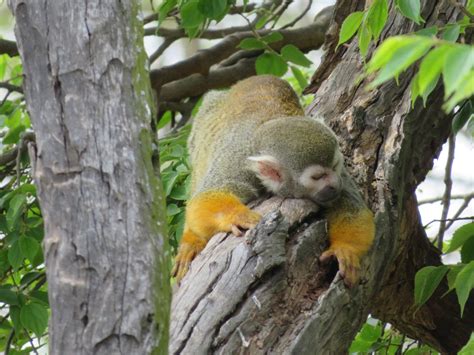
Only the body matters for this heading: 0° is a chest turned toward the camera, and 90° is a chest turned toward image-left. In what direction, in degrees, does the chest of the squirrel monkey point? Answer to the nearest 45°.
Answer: approximately 315°

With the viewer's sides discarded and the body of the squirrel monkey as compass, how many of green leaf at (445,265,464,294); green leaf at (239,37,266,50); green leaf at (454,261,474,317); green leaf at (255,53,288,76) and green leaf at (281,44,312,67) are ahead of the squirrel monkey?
2

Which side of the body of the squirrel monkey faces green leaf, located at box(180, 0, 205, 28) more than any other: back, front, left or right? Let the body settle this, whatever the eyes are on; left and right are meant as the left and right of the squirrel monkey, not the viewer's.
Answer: back

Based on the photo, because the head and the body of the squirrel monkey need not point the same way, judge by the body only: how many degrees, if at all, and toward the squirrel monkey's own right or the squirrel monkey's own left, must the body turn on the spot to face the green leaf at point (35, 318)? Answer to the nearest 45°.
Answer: approximately 135° to the squirrel monkey's own right

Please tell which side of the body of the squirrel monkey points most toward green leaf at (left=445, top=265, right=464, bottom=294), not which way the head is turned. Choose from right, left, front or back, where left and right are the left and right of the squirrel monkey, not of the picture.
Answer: front

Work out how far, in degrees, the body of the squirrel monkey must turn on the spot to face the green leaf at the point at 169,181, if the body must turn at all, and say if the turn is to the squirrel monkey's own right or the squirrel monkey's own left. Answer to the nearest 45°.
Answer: approximately 180°

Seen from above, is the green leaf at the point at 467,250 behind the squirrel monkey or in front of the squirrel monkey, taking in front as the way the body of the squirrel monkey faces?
in front

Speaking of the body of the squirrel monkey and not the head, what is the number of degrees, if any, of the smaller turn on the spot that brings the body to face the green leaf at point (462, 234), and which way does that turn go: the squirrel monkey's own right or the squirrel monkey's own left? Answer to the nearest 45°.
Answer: approximately 45° to the squirrel monkey's own left

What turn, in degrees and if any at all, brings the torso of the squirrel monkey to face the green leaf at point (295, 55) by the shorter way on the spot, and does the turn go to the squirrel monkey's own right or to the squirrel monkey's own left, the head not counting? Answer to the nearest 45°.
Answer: approximately 135° to the squirrel monkey's own left

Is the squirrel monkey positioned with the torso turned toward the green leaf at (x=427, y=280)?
yes

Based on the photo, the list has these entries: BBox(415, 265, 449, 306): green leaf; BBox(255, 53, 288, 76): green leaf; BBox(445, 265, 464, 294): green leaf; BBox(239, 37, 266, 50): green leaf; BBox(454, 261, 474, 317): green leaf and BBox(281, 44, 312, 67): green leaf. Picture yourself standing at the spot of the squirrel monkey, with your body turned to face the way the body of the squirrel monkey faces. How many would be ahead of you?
3

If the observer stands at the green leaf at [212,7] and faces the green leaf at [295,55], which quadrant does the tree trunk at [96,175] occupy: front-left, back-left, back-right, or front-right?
back-right

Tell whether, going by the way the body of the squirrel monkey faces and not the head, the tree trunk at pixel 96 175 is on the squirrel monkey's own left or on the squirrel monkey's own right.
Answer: on the squirrel monkey's own right

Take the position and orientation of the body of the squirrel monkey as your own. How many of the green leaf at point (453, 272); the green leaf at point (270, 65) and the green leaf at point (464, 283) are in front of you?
2

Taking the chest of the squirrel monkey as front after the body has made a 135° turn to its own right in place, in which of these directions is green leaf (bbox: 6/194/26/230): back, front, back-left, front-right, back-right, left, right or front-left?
front

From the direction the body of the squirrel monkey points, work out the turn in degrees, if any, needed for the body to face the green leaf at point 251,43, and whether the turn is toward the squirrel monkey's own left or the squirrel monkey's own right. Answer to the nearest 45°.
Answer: approximately 135° to the squirrel monkey's own left
